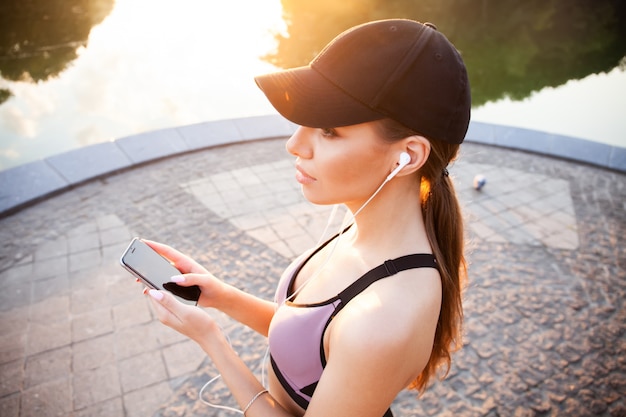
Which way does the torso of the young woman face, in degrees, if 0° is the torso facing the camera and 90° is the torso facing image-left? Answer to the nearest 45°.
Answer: approximately 90°

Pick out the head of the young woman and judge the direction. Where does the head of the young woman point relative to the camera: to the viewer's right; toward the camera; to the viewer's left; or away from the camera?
to the viewer's left
